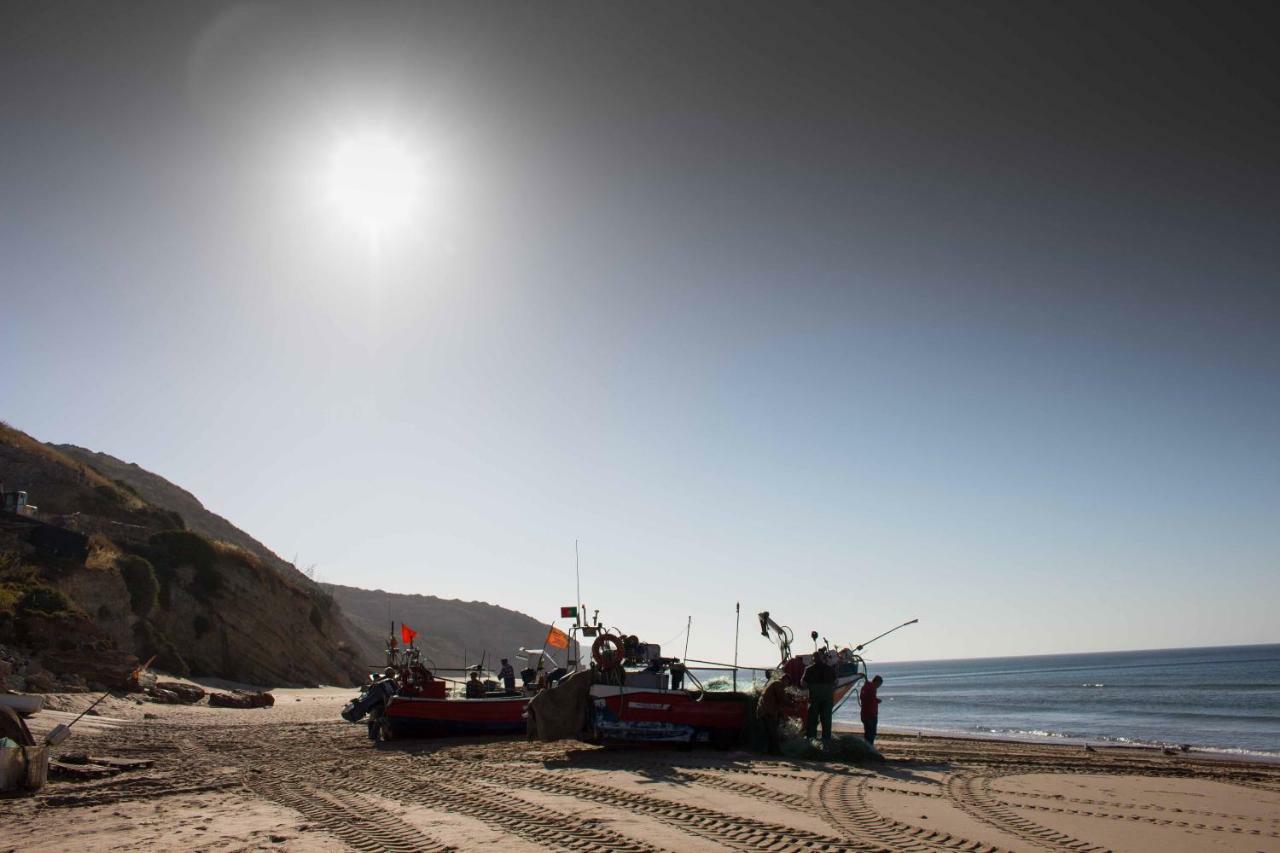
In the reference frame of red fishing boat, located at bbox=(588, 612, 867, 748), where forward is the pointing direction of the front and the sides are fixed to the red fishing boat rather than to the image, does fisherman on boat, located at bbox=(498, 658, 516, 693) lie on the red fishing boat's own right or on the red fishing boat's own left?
on the red fishing boat's own left

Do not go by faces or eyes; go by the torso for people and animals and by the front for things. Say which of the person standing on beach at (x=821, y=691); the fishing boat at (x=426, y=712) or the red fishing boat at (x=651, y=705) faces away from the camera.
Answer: the person standing on beach

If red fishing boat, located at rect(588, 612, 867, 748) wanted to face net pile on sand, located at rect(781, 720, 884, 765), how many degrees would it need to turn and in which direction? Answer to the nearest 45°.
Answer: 0° — it already faces it

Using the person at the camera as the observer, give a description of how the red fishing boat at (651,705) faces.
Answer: facing to the right of the viewer

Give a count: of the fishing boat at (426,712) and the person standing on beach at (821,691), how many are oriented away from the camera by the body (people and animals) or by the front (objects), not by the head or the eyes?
1

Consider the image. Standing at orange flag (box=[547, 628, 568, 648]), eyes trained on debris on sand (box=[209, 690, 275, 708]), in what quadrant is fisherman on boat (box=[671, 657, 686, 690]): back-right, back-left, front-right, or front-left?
back-right

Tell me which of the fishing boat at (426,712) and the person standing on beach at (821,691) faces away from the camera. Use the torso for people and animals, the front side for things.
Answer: the person standing on beach

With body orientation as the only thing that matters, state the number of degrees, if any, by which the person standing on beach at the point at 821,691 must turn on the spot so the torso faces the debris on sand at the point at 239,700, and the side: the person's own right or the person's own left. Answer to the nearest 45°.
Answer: approximately 45° to the person's own left

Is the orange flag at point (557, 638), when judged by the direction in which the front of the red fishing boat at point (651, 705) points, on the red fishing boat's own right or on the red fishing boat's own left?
on the red fishing boat's own left

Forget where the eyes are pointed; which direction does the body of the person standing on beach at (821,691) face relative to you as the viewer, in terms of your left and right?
facing away from the viewer

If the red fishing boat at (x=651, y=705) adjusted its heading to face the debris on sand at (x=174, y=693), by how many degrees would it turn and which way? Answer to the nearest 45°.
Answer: approximately 135° to its left
